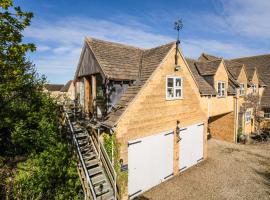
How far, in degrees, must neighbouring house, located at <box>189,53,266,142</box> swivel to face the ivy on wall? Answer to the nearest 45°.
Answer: approximately 45° to its right

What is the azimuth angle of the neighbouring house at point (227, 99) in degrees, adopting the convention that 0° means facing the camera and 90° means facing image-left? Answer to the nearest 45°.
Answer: approximately 315°

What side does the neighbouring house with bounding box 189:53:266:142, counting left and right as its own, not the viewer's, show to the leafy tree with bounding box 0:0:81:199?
right
